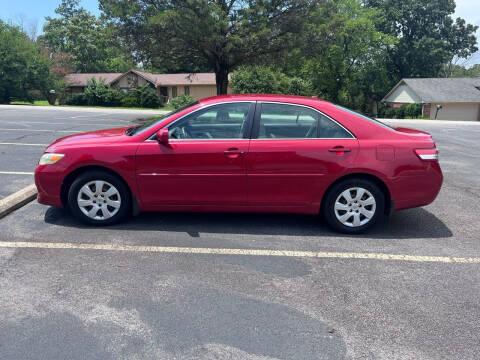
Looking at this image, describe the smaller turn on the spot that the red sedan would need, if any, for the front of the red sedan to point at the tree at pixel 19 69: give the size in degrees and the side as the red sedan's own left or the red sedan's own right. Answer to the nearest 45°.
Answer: approximately 45° to the red sedan's own right

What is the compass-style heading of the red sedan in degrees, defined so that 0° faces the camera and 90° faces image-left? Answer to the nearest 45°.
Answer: approximately 90°

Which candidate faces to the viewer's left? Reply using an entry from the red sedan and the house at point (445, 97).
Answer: the red sedan

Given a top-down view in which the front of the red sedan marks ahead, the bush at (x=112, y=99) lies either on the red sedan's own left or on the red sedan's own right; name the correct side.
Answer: on the red sedan's own right

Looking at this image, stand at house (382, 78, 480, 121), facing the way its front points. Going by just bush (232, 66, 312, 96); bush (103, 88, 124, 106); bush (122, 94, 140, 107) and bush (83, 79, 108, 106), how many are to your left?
0

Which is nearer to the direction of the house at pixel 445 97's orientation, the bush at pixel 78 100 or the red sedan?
the red sedan

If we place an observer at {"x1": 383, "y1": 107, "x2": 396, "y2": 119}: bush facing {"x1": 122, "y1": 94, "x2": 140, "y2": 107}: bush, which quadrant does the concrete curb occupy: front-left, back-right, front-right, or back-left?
front-left

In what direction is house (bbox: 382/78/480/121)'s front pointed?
toward the camera

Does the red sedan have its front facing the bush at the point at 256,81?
no

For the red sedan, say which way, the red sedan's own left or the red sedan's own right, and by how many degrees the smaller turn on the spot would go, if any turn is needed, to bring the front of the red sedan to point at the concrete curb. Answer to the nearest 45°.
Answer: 0° — it already faces it

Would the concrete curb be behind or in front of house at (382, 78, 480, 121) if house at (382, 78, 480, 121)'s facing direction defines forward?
in front

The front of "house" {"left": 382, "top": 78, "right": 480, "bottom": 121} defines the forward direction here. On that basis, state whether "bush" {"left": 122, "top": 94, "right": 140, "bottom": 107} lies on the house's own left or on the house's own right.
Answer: on the house's own right

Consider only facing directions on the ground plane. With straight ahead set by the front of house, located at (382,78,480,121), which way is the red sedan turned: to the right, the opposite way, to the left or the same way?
to the right

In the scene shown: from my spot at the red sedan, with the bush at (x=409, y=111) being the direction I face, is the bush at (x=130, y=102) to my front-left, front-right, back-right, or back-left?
front-left

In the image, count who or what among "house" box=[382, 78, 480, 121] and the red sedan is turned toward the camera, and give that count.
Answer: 1

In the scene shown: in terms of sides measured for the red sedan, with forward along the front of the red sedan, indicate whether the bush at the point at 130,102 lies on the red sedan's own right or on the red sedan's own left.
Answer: on the red sedan's own right
